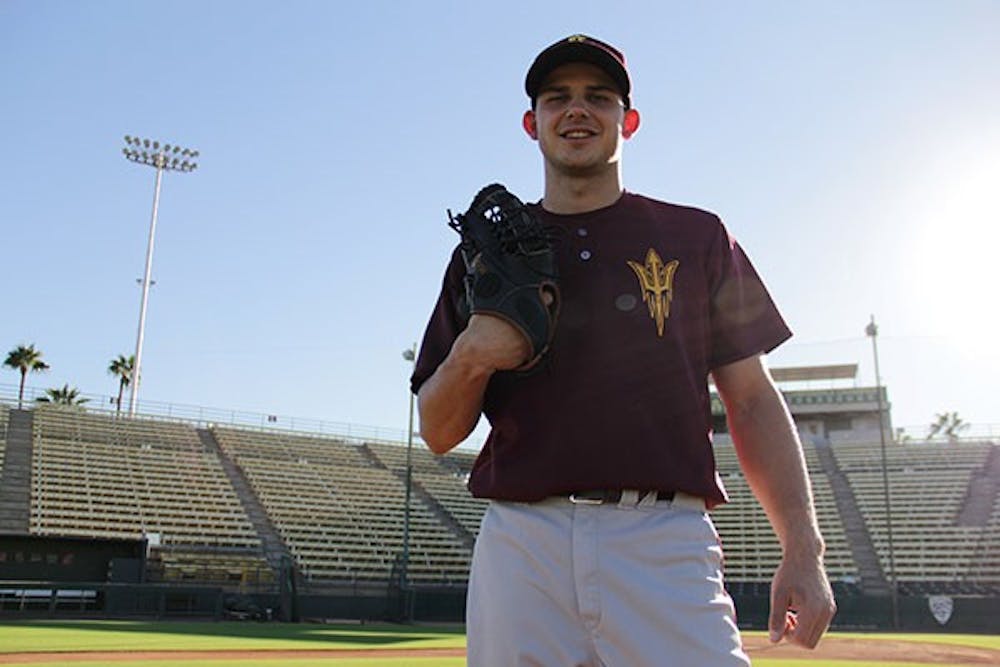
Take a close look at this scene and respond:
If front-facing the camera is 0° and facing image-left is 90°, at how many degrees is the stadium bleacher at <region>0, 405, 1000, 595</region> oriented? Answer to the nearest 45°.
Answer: approximately 0°

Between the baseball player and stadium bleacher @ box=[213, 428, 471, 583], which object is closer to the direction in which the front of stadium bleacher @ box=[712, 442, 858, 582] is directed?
the baseball player

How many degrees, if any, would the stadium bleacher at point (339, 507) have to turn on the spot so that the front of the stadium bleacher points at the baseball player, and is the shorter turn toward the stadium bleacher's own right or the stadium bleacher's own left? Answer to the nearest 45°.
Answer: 0° — it already faces them

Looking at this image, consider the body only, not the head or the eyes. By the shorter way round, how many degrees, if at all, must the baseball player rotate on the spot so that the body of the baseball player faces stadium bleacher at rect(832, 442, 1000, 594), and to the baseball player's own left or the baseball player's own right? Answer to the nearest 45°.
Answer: approximately 180°

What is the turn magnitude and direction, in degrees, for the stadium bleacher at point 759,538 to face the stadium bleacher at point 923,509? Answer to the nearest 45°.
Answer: approximately 90° to its left

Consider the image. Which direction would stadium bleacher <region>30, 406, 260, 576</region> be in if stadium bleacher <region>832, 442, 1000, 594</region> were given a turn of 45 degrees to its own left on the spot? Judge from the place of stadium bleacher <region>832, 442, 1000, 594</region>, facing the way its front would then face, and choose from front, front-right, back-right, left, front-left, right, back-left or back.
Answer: right

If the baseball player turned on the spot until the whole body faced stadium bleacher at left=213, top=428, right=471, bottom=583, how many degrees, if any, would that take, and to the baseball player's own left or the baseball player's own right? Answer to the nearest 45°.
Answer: approximately 180°

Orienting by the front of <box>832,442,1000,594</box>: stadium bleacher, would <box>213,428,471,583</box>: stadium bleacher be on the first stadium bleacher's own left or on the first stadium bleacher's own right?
on the first stadium bleacher's own right

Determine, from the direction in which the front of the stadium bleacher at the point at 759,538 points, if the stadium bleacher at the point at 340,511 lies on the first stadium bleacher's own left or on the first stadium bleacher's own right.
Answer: on the first stadium bleacher's own right

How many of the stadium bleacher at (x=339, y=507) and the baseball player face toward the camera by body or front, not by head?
2
